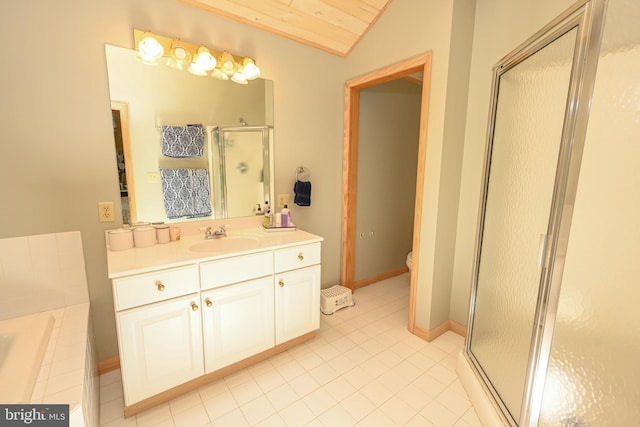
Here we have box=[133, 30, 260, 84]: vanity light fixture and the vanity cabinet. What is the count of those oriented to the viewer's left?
0

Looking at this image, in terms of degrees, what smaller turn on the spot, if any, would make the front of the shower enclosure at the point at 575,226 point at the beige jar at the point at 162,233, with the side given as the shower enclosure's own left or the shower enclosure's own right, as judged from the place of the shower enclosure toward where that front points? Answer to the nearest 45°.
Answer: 0° — it already faces it

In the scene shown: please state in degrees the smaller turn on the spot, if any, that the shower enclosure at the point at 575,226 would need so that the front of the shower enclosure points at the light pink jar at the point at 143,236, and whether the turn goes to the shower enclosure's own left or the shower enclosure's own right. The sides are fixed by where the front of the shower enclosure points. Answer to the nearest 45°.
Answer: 0° — it already faces it

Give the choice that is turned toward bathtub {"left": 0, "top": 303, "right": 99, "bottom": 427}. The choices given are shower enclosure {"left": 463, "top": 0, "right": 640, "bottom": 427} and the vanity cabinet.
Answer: the shower enclosure

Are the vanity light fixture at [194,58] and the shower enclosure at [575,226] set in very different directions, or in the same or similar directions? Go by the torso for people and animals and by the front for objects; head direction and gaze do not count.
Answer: very different directions

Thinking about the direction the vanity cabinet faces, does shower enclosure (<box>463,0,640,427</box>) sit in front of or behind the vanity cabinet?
in front

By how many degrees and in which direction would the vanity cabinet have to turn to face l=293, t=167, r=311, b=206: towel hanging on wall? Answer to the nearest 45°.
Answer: approximately 90° to its left

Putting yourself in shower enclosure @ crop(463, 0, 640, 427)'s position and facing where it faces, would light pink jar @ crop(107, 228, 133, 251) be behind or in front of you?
in front

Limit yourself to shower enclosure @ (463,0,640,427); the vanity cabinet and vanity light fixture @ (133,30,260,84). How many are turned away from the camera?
0

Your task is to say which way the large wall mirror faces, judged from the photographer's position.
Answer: facing the viewer and to the right of the viewer

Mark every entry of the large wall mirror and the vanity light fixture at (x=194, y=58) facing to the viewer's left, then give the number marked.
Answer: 0

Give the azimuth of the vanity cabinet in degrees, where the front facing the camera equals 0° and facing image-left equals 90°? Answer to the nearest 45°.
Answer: approximately 315°

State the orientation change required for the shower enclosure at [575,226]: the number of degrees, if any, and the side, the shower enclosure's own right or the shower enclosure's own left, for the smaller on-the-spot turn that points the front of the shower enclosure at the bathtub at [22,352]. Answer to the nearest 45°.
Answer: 0° — it already faces it

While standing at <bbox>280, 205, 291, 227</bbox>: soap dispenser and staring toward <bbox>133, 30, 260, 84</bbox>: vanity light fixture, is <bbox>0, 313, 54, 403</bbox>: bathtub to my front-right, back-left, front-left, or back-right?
front-left

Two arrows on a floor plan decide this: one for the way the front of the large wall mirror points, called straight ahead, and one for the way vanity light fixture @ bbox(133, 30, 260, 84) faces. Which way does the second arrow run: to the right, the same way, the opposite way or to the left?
the same way

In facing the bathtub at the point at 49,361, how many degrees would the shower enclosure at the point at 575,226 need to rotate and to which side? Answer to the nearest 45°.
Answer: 0° — it already faces it

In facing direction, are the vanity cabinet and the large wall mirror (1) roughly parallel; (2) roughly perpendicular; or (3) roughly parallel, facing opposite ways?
roughly parallel
